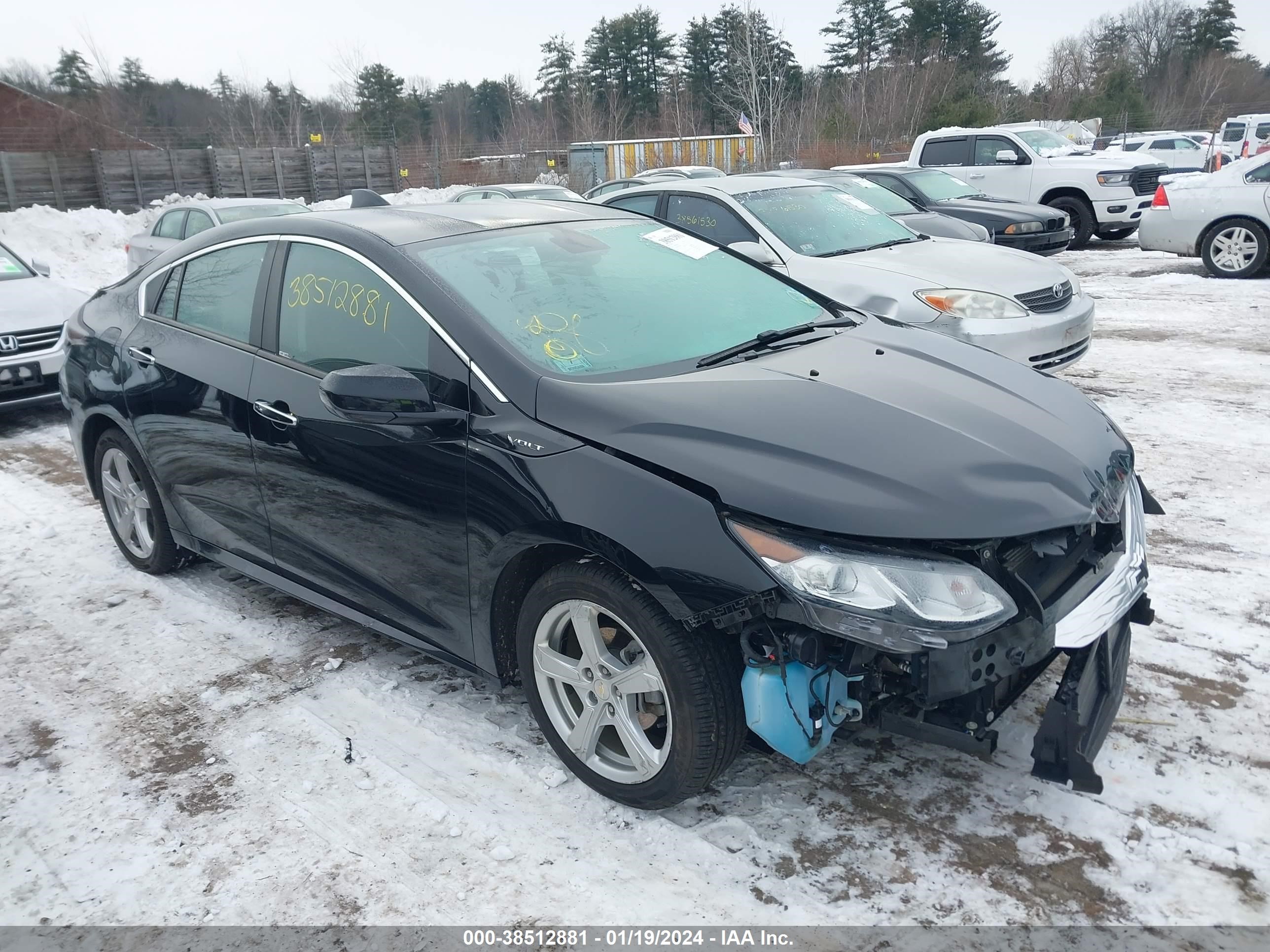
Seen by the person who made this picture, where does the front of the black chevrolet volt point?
facing the viewer and to the right of the viewer

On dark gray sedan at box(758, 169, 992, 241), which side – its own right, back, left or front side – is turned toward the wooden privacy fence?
back

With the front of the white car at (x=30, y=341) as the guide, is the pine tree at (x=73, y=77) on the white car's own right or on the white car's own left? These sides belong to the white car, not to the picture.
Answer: on the white car's own left

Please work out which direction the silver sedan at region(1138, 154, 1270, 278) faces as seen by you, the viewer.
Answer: facing to the right of the viewer

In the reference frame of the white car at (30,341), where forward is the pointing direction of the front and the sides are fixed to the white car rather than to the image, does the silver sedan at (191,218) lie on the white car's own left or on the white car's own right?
on the white car's own left

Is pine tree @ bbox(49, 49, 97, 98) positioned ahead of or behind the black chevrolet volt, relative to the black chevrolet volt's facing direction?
behind

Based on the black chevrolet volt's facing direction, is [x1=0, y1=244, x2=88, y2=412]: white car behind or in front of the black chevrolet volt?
behind

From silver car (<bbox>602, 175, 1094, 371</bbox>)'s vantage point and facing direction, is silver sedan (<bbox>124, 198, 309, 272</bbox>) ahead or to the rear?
to the rear

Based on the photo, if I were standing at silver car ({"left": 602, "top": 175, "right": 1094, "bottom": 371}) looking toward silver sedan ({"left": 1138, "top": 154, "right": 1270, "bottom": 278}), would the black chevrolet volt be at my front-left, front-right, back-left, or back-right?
back-right

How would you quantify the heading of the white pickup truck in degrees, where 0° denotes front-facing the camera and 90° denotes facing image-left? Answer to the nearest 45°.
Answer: approximately 315°

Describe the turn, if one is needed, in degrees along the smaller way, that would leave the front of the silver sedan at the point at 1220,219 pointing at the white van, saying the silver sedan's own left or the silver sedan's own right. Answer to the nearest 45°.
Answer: approximately 90° to the silver sedan's own left

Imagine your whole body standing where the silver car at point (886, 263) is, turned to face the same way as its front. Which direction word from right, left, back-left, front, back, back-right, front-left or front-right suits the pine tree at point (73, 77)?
back
